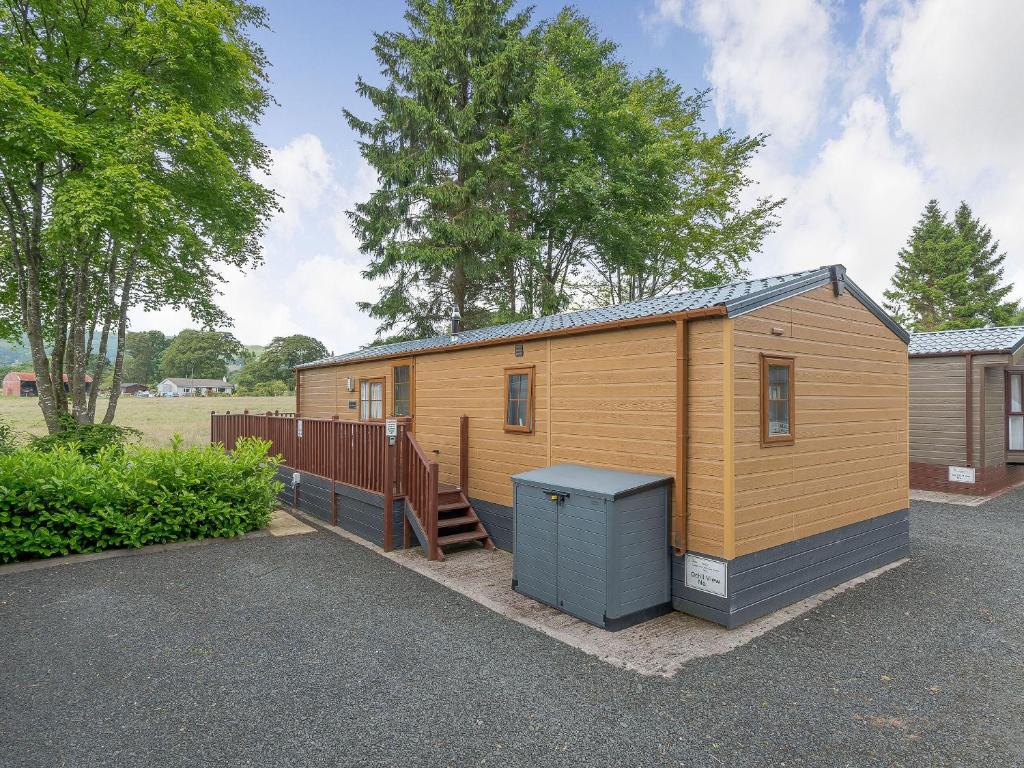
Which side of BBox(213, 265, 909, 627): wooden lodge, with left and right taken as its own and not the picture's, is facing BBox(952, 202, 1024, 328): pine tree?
back

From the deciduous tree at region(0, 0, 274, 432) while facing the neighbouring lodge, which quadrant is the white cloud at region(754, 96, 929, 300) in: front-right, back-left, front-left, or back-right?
front-left

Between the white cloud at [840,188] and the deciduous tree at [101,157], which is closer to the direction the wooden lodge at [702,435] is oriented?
the deciduous tree

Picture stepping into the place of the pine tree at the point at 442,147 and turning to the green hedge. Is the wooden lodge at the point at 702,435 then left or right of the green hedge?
left

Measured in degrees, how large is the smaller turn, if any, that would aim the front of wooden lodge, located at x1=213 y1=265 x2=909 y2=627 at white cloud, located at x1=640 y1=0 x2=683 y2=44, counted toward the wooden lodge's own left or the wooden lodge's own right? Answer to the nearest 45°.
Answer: approximately 135° to the wooden lodge's own right

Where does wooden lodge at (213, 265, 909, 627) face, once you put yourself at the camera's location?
facing the viewer and to the left of the viewer

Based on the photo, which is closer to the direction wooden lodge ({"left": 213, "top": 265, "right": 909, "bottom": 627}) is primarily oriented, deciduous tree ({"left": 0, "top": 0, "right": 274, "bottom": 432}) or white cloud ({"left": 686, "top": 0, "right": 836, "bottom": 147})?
the deciduous tree

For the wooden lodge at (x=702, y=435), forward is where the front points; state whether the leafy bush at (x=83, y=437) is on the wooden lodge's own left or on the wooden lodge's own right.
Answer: on the wooden lodge's own right

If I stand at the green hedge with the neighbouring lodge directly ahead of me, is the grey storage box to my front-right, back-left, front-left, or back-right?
front-right

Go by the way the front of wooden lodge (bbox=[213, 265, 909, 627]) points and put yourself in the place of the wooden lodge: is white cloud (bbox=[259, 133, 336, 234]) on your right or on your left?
on your right

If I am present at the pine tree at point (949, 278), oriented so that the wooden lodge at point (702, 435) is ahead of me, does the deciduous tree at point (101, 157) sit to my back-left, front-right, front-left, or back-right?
front-right

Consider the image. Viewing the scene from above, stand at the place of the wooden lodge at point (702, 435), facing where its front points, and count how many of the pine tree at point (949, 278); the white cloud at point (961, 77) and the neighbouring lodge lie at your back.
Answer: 3

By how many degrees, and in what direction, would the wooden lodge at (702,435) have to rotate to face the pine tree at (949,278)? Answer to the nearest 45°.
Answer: approximately 180°

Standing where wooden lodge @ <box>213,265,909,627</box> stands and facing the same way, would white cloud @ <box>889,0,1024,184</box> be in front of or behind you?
behind

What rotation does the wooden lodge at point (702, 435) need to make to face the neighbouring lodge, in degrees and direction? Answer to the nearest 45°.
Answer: approximately 180°

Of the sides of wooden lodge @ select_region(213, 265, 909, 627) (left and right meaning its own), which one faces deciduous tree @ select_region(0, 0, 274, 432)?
right
